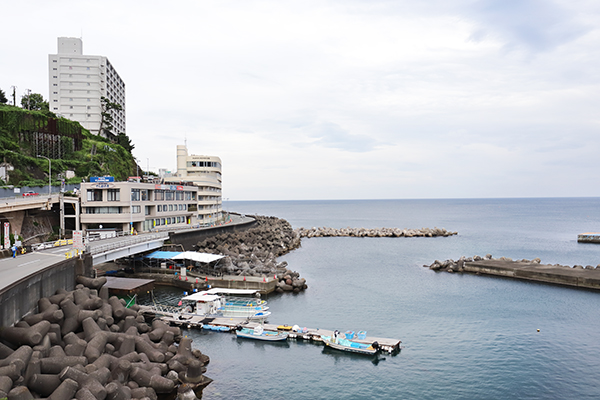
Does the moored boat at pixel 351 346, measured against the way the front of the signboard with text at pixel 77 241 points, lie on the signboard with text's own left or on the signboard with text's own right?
on the signboard with text's own left

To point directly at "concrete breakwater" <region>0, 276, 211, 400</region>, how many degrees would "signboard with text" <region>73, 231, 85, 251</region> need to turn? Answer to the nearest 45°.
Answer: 0° — it already faces it

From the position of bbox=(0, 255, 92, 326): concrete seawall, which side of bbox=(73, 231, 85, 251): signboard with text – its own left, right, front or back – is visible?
front

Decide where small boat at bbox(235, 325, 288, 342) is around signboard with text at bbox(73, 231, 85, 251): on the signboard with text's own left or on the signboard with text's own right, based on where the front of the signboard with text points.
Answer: on the signboard with text's own left

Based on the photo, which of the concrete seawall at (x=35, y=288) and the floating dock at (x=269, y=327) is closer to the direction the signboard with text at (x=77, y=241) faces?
the concrete seawall

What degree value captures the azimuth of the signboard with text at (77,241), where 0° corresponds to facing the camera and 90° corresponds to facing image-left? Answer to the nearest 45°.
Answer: approximately 0°

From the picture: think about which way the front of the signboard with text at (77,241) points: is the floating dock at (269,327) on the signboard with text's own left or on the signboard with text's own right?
on the signboard with text's own left
